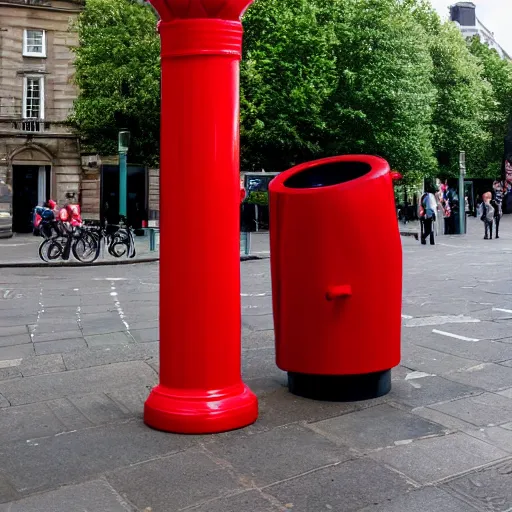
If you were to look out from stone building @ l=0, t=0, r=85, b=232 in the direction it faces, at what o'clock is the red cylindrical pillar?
The red cylindrical pillar is roughly at 12 o'clock from the stone building.

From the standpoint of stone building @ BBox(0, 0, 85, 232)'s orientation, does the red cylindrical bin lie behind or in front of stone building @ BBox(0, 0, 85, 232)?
in front

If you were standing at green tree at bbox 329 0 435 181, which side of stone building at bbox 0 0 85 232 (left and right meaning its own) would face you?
left

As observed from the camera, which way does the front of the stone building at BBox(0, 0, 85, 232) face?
facing the viewer

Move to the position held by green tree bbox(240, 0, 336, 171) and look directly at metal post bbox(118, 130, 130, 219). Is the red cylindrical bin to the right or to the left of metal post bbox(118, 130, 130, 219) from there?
left

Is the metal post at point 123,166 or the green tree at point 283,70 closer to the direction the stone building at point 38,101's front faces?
the metal post

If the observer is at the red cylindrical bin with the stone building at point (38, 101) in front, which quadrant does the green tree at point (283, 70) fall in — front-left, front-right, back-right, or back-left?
front-right

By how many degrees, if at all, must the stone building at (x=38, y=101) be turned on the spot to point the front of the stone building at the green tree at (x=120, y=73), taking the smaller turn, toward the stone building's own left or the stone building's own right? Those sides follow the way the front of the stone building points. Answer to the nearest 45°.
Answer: approximately 45° to the stone building's own left
